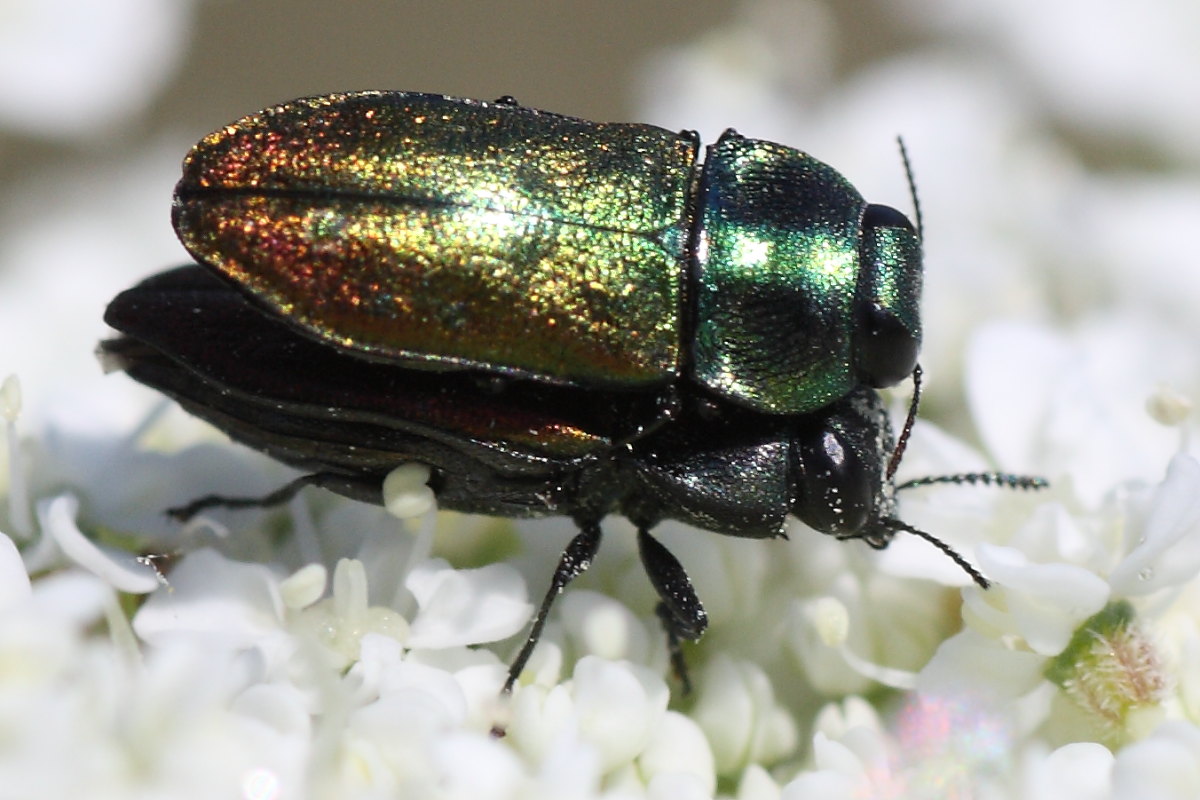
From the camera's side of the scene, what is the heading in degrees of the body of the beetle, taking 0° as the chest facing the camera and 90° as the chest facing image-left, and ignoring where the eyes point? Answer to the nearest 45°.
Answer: approximately 270°
